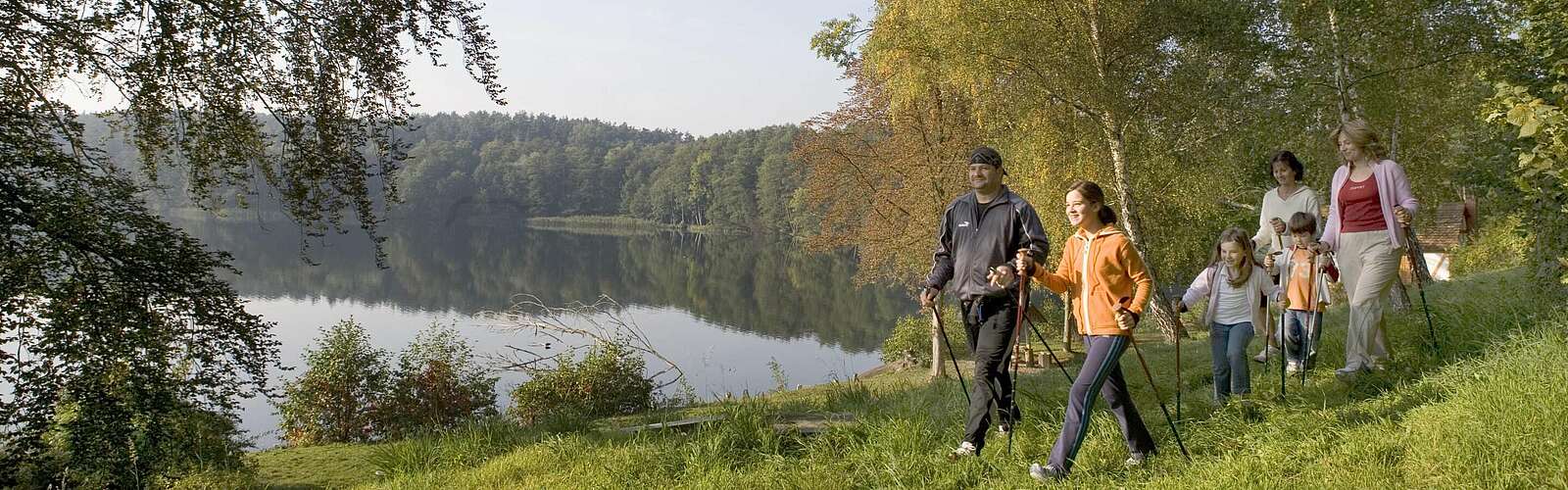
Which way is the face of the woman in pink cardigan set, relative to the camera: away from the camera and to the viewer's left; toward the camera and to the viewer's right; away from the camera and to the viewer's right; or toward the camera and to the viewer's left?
toward the camera and to the viewer's left

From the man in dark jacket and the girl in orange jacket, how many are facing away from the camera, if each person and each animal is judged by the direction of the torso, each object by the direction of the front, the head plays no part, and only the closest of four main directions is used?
0

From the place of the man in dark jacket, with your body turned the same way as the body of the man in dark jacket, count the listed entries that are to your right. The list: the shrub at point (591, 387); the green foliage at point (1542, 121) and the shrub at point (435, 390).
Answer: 2

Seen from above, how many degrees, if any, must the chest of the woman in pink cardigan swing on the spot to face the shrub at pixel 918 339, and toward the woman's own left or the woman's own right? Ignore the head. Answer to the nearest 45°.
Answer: approximately 90° to the woman's own right

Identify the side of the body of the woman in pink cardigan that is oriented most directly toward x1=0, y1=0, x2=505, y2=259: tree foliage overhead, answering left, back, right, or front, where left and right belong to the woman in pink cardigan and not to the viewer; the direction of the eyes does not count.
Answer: front

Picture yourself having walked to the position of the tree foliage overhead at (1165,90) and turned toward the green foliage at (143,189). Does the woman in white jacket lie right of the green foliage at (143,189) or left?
left

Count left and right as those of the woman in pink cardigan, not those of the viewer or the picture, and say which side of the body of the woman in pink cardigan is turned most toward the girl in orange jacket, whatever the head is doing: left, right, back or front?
front

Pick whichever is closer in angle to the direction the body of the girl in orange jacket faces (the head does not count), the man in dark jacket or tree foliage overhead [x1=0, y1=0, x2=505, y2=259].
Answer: the tree foliage overhead

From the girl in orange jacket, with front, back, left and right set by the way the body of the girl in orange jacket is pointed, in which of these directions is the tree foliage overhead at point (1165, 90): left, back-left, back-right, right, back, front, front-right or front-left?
back-right

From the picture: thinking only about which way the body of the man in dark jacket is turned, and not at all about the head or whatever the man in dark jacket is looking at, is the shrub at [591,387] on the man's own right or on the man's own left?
on the man's own right

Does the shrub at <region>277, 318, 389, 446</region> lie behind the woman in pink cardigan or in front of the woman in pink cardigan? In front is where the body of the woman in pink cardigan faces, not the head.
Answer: in front

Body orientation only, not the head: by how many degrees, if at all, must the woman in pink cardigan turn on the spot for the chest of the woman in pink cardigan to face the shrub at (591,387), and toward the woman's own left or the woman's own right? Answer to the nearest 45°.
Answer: approximately 45° to the woman's own right

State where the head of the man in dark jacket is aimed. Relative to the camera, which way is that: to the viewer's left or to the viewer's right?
to the viewer's left

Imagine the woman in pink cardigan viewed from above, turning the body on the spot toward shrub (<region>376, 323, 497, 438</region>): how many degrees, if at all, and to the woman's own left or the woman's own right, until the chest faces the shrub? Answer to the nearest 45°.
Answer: approximately 45° to the woman's own right
